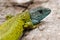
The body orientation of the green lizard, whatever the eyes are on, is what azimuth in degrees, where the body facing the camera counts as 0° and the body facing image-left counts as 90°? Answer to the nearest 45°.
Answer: approximately 270°
